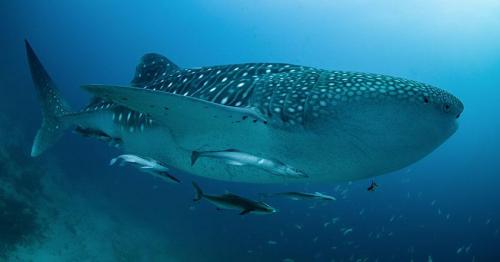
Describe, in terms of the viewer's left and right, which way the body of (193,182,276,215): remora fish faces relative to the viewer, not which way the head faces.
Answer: facing to the right of the viewer

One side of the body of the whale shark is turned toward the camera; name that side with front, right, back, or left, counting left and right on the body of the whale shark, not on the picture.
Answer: right

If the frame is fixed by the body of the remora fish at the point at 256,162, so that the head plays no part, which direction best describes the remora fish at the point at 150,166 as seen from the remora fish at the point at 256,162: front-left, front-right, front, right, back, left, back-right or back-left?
back-left

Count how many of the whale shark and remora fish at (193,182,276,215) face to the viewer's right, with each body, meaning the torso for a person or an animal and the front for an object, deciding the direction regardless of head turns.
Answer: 2

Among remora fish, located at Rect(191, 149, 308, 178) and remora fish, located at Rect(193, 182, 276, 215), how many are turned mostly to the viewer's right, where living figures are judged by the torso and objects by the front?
2

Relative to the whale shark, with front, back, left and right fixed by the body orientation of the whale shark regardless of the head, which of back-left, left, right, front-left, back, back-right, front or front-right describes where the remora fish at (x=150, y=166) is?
back-left

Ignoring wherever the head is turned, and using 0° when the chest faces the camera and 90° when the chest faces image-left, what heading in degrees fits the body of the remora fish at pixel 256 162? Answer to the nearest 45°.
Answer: approximately 270°
